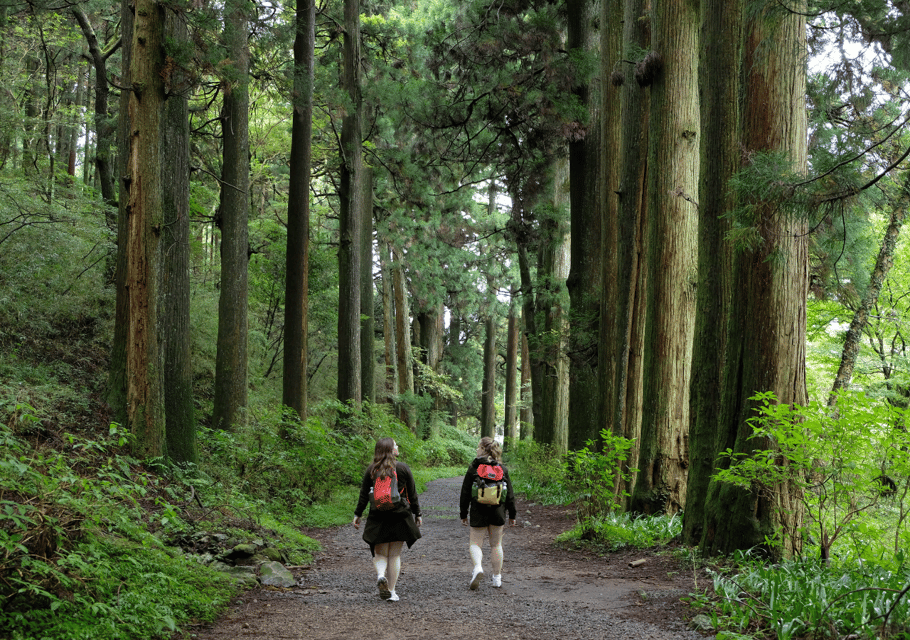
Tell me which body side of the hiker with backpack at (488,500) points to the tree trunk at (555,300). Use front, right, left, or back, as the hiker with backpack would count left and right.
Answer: front

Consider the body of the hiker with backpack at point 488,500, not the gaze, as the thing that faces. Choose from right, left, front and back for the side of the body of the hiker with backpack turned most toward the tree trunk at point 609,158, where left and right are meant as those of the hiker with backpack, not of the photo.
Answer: front

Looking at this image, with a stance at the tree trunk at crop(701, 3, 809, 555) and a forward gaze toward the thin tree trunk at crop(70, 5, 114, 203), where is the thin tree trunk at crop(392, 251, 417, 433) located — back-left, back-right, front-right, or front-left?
front-right

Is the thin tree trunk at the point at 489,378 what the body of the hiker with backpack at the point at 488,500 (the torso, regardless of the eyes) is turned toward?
yes

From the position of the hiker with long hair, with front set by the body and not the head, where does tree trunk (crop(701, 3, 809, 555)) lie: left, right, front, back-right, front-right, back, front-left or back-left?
right

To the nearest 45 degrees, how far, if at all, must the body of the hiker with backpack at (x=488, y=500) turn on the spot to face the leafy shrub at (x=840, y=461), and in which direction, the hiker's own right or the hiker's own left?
approximately 135° to the hiker's own right

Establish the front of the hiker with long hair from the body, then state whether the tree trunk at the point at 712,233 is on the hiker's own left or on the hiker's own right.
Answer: on the hiker's own right

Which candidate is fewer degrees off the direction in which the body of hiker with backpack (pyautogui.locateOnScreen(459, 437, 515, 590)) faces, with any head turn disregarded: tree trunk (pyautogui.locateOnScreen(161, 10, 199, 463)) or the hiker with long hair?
the tree trunk

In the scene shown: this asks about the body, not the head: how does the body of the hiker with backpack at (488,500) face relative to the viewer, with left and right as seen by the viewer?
facing away from the viewer

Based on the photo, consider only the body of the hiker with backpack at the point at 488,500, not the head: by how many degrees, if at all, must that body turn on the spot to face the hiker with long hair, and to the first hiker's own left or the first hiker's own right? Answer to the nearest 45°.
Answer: approximately 135° to the first hiker's own left

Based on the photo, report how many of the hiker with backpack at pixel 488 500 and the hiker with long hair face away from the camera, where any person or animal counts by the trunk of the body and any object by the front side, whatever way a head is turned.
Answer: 2

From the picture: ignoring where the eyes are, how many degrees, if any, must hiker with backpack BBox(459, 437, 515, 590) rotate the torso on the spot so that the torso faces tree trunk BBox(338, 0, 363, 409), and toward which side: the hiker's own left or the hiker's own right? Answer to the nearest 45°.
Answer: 0° — they already face it

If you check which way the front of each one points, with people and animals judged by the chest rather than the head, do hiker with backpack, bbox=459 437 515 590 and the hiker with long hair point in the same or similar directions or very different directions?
same or similar directions

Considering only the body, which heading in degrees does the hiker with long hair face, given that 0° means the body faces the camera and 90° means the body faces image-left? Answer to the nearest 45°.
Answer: approximately 180°
